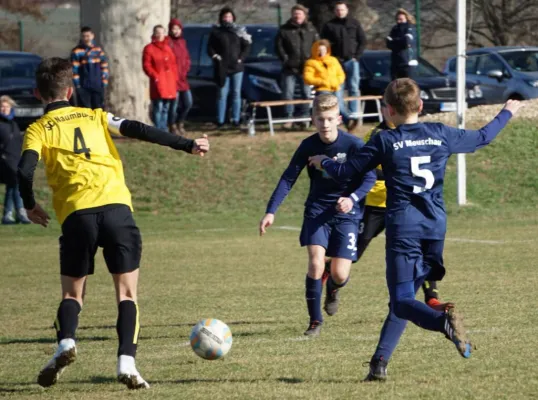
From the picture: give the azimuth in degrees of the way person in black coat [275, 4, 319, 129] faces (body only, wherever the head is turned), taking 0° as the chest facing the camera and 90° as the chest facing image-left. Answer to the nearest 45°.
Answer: approximately 0°

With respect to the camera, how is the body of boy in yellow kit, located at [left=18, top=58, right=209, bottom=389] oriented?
away from the camera

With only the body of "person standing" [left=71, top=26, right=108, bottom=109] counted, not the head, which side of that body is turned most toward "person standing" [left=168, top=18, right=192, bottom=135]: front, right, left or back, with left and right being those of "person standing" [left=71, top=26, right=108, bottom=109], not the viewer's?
left

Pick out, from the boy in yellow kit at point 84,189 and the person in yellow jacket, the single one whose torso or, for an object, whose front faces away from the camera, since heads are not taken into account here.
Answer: the boy in yellow kit

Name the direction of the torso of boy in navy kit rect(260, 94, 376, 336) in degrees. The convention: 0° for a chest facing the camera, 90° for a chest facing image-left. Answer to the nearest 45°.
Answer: approximately 0°

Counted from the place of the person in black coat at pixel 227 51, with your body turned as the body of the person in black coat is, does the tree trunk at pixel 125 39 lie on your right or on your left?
on your right

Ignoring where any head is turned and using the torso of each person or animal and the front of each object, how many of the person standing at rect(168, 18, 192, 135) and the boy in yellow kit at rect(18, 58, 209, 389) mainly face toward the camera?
1

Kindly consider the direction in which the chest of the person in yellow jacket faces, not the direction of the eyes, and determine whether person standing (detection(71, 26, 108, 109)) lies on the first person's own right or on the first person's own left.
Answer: on the first person's own right

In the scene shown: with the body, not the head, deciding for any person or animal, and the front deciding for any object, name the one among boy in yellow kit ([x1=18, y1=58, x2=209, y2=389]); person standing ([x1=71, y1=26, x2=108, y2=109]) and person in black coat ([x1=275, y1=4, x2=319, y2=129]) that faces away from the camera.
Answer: the boy in yellow kit
